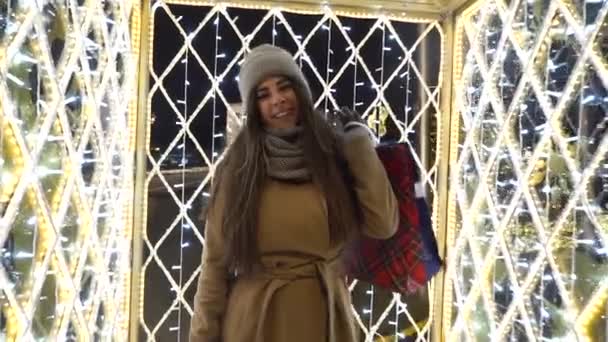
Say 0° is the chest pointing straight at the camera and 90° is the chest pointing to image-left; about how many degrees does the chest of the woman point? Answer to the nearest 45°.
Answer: approximately 0°

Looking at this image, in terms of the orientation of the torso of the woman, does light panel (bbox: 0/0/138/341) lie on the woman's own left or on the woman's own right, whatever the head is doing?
on the woman's own right

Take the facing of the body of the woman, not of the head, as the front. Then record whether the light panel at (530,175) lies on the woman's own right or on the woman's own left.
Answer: on the woman's own left
